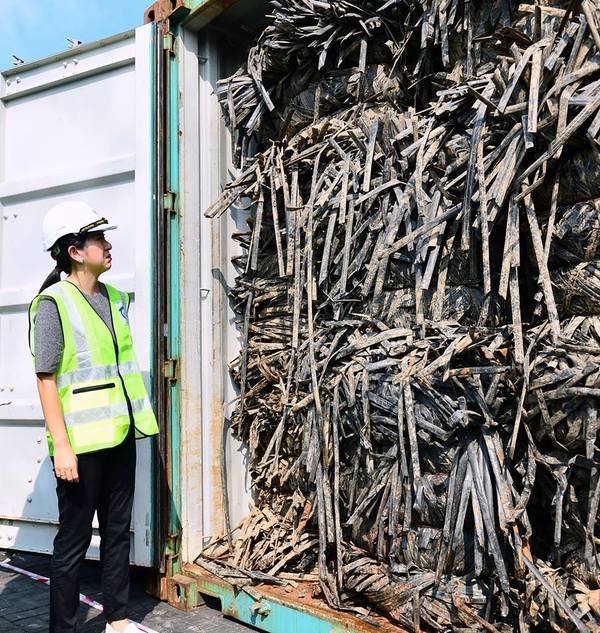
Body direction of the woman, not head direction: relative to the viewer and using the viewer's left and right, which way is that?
facing the viewer and to the right of the viewer

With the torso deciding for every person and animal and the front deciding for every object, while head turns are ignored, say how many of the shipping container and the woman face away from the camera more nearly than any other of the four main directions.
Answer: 0

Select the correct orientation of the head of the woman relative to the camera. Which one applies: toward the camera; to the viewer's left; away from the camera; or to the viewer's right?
to the viewer's right

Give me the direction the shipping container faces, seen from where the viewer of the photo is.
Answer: facing the viewer and to the left of the viewer

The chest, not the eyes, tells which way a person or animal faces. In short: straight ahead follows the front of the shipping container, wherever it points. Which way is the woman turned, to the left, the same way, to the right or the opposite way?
to the left

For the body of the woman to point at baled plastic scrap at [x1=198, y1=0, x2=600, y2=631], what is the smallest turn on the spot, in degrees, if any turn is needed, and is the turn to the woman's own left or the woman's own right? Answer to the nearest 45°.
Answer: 0° — they already face it
